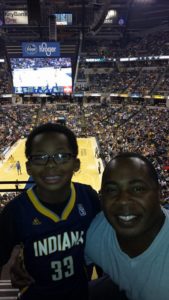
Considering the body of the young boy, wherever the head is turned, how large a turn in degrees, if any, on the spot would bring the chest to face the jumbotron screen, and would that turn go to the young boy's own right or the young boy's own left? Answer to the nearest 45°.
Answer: approximately 180°

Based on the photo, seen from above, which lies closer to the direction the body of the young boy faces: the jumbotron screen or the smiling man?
the smiling man

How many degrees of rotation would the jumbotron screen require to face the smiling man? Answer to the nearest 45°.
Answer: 0° — it already faces them

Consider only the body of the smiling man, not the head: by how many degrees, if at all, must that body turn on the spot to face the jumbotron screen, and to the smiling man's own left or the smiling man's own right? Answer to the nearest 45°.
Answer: approximately 180°

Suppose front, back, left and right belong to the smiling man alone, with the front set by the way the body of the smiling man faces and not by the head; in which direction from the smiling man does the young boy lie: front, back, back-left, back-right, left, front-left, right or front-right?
back-right

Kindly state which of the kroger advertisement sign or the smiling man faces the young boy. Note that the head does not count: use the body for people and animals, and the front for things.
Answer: the kroger advertisement sign

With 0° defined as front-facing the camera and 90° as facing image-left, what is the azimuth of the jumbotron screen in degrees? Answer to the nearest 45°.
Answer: approximately 0°
